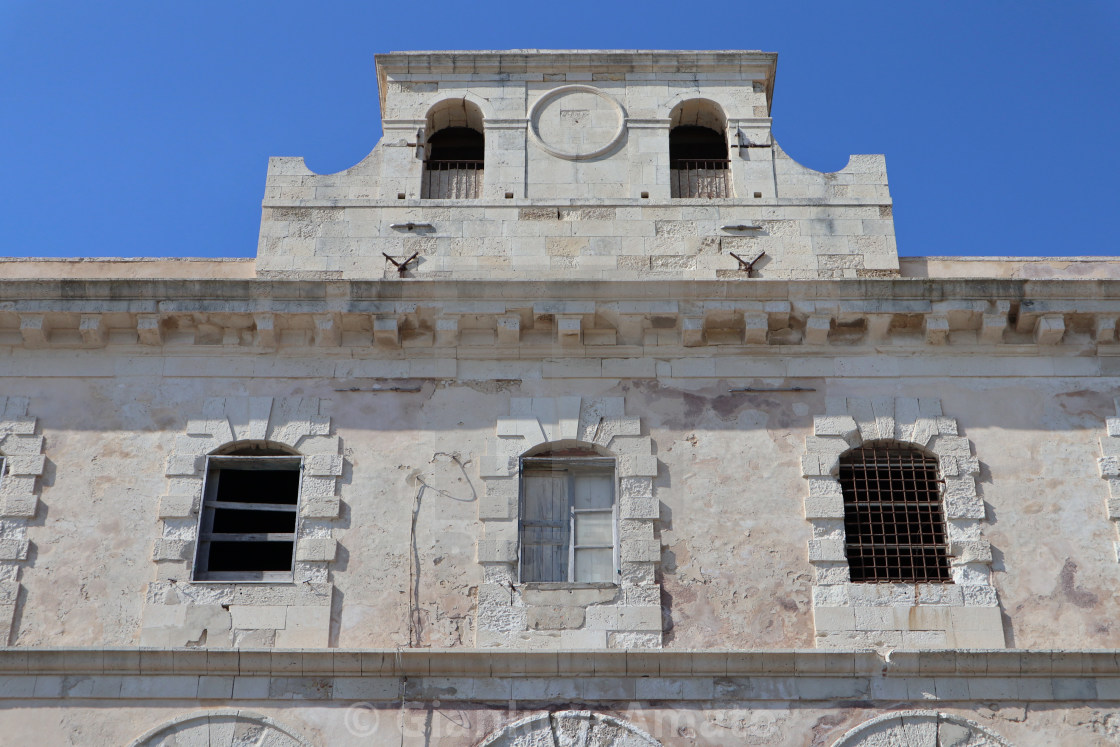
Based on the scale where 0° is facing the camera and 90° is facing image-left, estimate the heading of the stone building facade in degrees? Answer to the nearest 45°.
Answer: approximately 0°
